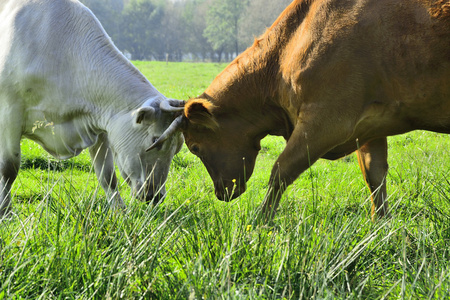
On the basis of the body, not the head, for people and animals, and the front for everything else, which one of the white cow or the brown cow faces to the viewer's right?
the white cow

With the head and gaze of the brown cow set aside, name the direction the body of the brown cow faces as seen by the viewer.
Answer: to the viewer's left

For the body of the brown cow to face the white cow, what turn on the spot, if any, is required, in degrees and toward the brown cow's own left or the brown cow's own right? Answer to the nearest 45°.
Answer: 0° — it already faces it

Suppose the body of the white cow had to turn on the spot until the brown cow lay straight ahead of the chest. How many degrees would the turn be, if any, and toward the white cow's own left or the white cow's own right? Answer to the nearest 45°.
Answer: approximately 45° to the white cow's own right

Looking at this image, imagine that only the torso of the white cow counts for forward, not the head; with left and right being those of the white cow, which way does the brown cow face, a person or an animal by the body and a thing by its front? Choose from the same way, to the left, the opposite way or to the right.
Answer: the opposite way

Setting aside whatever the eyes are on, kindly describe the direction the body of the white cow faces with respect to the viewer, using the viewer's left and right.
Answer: facing to the right of the viewer

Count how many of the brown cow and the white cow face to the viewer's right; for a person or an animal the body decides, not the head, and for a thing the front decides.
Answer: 1
